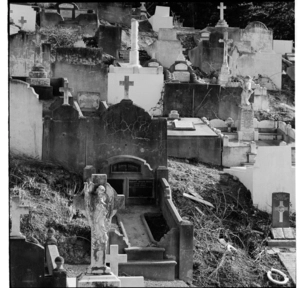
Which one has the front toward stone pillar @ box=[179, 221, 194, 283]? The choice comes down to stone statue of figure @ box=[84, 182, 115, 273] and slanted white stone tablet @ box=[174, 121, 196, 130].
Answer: the slanted white stone tablet

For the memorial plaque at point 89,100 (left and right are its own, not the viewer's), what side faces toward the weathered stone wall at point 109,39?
back

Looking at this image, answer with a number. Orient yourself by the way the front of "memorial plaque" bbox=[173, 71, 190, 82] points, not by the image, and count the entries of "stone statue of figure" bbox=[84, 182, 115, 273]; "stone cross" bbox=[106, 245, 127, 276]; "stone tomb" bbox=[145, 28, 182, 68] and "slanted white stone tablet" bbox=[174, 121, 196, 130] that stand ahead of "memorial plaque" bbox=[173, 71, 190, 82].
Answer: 3

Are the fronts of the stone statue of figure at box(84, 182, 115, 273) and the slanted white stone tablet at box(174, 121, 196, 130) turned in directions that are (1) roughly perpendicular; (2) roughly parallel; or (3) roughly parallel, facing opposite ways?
roughly parallel

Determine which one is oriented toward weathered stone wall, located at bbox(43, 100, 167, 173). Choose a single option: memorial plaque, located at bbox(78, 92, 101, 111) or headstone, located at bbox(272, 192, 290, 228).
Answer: the memorial plaque

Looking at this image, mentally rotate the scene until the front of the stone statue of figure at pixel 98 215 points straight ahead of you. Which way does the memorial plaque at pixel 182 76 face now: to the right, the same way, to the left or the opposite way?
the same way

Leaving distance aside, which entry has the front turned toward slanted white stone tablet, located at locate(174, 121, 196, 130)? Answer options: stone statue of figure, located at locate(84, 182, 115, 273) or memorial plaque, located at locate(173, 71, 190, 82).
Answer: the memorial plaque

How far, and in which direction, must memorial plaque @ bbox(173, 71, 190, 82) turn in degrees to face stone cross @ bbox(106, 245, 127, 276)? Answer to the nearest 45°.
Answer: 0° — it already faces it

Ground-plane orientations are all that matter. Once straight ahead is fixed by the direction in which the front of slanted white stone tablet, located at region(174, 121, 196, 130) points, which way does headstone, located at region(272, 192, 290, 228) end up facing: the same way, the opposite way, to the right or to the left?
the same way

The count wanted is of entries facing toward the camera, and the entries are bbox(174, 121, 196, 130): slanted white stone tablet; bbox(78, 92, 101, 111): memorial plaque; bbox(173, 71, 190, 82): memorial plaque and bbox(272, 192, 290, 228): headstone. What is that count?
4

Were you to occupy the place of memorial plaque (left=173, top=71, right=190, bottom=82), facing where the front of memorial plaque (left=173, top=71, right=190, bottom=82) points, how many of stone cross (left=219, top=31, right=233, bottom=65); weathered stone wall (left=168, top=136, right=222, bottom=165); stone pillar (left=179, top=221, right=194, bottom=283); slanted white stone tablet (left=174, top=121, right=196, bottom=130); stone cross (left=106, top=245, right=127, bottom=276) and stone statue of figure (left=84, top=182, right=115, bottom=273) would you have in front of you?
5

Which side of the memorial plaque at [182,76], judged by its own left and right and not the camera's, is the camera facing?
front

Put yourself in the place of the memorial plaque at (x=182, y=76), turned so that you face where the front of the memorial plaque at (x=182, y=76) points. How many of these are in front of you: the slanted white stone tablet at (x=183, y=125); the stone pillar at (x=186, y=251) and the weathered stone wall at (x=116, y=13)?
2

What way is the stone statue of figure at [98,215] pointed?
toward the camera

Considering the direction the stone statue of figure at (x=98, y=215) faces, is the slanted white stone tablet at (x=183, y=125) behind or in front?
behind

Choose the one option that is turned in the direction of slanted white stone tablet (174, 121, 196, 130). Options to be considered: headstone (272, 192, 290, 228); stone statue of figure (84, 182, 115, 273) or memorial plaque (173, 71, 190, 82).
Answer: the memorial plaque

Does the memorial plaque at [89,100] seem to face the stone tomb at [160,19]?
no

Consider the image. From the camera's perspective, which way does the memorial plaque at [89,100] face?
toward the camera
